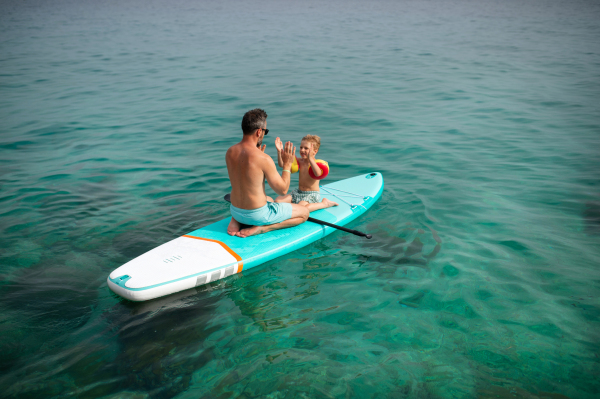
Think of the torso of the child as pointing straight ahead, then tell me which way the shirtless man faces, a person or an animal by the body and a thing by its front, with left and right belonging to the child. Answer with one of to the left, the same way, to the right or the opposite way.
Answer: the opposite way

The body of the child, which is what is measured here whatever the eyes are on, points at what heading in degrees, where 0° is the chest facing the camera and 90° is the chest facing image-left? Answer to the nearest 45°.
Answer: approximately 45°

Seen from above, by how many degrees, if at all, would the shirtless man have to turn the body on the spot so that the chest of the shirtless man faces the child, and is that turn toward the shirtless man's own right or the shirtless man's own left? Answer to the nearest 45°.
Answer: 0° — they already face them

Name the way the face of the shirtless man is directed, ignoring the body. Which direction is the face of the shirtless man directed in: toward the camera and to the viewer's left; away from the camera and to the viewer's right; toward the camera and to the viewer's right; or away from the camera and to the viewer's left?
away from the camera and to the viewer's right

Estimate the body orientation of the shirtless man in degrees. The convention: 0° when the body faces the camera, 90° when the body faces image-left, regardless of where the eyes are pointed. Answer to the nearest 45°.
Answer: approximately 225°
